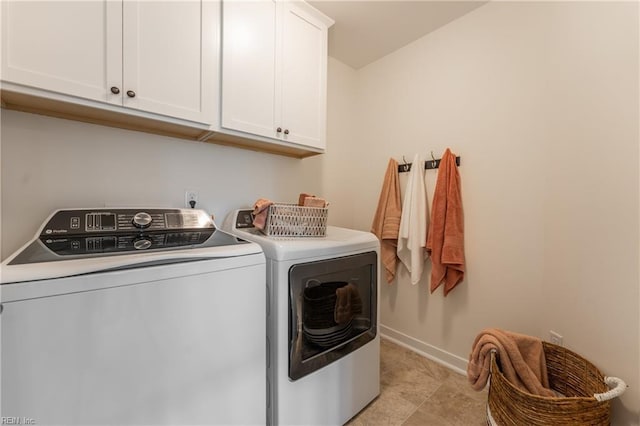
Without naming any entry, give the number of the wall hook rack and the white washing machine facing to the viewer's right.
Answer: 0

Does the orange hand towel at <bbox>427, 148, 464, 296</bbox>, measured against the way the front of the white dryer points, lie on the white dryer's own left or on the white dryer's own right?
on the white dryer's own left

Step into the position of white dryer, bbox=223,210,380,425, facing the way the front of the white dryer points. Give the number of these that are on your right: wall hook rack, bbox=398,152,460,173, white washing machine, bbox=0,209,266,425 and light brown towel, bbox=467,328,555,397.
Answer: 1

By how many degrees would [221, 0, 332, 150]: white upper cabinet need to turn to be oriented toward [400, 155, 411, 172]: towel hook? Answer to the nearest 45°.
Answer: approximately 45° to its left

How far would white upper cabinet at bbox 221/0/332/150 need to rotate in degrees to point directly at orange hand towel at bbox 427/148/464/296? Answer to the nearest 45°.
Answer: approximately 45° to its left

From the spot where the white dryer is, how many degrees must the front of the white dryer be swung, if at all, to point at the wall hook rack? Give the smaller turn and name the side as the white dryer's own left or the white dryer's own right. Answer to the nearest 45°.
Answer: approximately 90° to the white dryer's own left

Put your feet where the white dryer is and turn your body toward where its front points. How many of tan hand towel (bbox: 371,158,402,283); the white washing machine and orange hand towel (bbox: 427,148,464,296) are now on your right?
1

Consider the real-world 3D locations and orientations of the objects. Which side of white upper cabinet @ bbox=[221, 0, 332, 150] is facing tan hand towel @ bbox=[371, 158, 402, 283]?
left

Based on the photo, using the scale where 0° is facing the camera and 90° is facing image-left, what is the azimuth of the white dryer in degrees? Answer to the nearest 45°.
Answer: approximately 315°

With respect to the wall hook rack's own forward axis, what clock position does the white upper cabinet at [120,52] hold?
The white upper cabinet is roughly at 12 o'clock from the wall hook rack.

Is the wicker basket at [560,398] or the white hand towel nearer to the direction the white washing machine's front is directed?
the wicker basket

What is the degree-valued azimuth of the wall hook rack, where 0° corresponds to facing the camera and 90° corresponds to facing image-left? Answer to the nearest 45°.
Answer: approximately 45°
